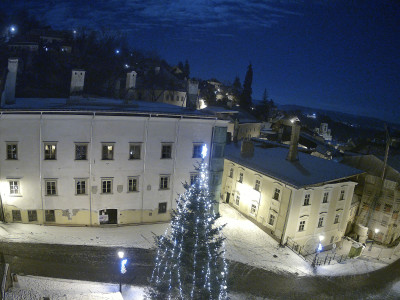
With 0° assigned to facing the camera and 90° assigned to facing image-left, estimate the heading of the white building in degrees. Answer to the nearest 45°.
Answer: approximately 0°
